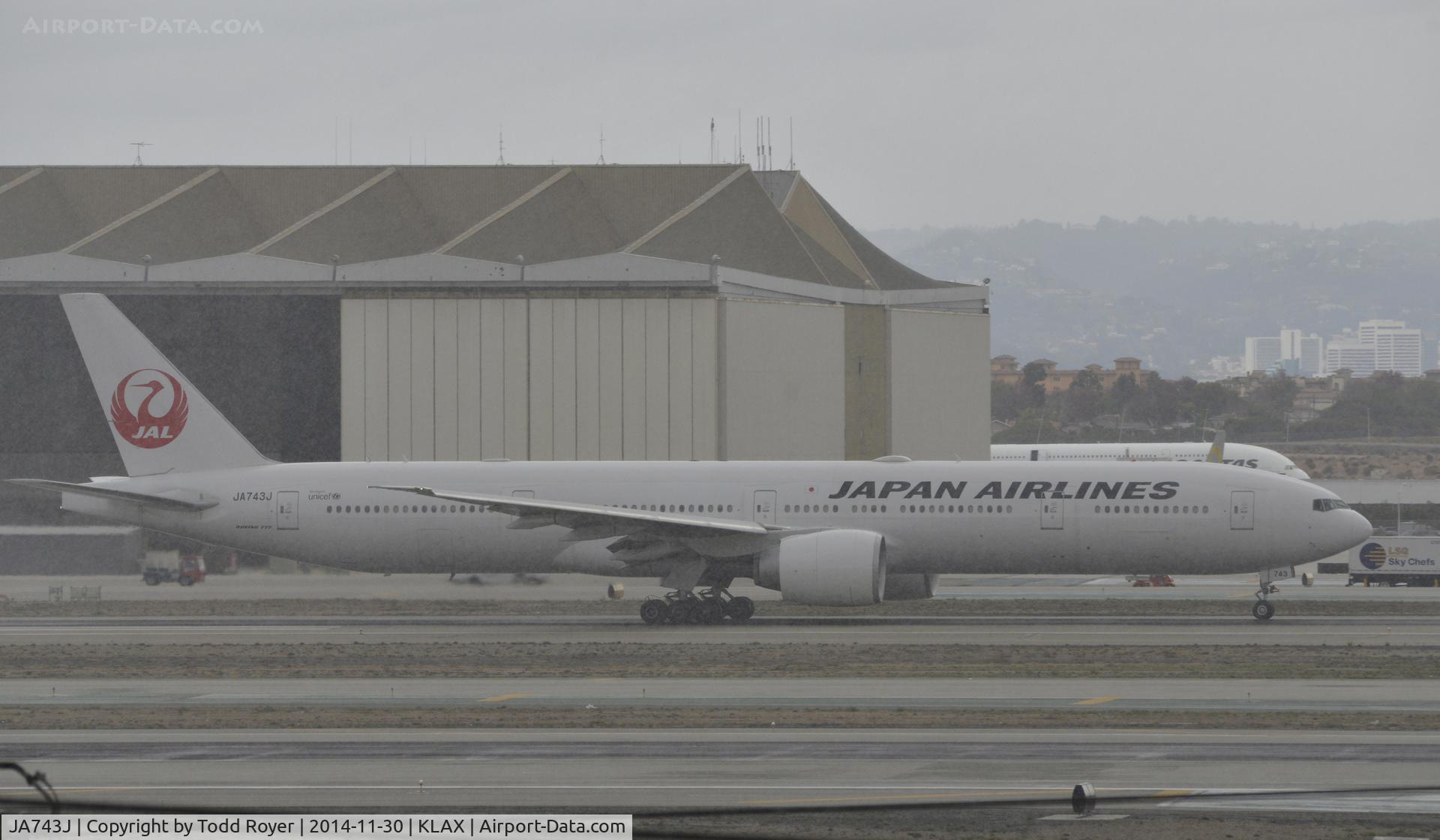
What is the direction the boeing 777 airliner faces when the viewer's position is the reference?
facing to the right of the viewer

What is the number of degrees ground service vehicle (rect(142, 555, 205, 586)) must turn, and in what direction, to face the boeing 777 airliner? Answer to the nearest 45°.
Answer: approximately 45° to its right

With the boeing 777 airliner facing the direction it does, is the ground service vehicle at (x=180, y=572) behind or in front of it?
behind

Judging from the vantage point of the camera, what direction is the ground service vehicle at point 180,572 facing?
facing to the right of the viewer

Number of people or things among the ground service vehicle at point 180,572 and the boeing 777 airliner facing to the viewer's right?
2
